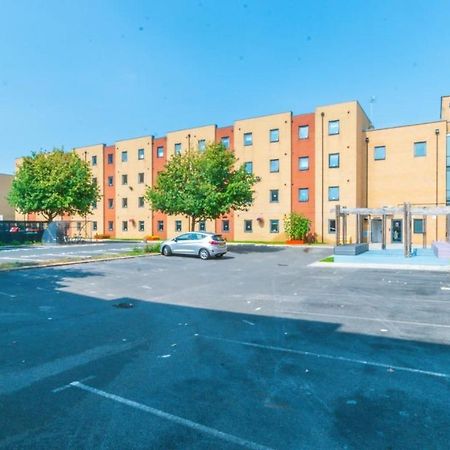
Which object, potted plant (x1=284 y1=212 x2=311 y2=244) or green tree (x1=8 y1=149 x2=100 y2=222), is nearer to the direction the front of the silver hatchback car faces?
the green tree

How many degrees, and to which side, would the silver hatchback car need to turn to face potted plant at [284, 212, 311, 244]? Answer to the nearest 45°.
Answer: approximately 90° to its right

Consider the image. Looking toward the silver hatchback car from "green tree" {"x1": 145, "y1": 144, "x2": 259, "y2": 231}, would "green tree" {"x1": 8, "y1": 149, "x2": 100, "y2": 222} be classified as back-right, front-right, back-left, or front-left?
back-right

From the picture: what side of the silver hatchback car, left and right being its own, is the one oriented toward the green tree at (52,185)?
front

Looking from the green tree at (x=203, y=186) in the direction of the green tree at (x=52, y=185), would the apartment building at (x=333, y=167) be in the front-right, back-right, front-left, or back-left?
back-right

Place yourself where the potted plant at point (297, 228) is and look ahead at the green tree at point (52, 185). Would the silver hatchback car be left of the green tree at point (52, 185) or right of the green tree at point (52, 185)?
left

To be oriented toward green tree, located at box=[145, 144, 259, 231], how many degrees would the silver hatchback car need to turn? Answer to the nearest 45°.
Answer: approximately 45° to its right

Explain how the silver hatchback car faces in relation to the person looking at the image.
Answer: facing away from the viewer and to the left of the viewer

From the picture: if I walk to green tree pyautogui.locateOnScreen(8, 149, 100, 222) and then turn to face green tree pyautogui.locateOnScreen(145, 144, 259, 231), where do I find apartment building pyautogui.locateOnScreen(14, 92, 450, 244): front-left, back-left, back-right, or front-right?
front-left

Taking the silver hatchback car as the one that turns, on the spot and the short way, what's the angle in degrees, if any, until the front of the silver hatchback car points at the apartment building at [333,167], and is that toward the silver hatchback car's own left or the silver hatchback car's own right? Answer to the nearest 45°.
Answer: approximately 90° to the silver hatchback car's own right
